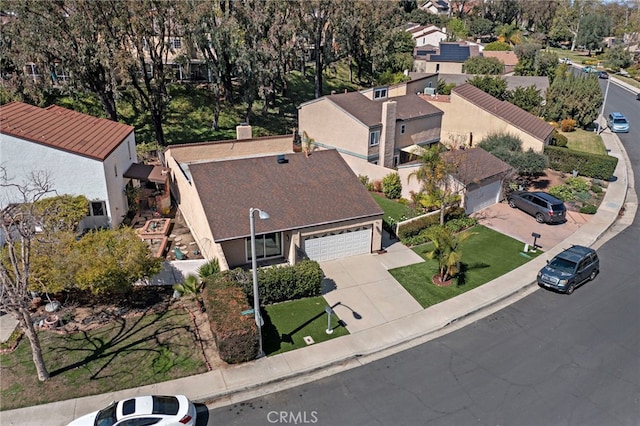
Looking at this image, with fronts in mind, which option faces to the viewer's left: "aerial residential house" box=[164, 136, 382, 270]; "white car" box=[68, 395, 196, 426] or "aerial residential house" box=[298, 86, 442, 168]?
the white car

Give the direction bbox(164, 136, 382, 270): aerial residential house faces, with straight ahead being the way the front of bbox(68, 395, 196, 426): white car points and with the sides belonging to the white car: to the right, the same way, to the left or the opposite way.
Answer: to the left

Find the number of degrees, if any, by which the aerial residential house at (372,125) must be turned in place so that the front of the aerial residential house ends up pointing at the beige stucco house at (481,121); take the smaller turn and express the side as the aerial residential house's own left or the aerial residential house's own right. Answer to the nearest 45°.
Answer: approximately 90° to the aerial residential house's own left

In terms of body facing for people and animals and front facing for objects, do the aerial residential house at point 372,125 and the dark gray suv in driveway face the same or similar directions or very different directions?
very different directions

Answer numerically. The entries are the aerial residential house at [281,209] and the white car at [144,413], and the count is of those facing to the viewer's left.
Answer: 1

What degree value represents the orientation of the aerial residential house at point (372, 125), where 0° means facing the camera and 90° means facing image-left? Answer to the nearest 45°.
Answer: approximately 315°

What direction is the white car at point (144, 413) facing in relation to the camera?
to the viewer's left
